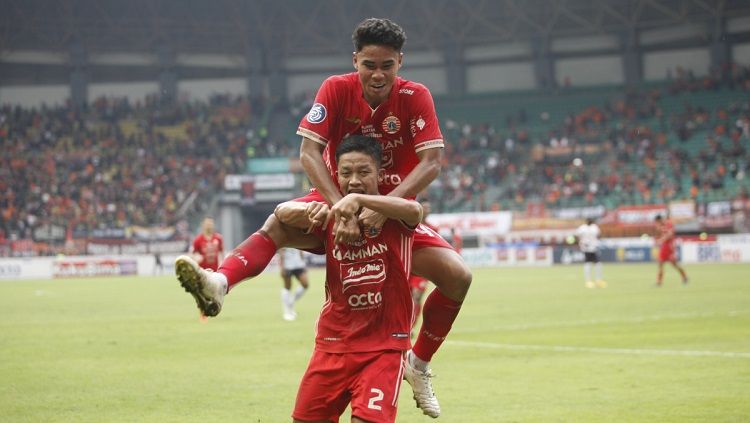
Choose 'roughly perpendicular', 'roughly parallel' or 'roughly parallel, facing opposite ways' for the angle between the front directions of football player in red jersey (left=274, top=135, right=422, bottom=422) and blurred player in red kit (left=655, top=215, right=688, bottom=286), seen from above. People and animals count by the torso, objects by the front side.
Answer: roughly perpendicular

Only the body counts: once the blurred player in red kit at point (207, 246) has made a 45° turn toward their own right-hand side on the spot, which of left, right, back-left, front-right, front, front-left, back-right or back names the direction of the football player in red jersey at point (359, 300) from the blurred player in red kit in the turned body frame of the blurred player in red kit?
front-left

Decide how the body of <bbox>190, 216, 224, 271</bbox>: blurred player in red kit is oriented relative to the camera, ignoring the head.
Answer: toward the camera

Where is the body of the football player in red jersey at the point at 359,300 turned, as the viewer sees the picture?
toward the camera
